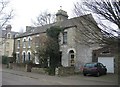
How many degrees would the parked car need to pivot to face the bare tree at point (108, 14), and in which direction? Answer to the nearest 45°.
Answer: approximately 135° to its right
